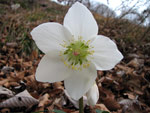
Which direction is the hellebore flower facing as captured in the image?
toward the camera
